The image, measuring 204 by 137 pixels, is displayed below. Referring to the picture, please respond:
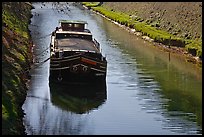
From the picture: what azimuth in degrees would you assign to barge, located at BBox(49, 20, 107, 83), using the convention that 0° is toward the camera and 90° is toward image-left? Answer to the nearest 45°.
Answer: approximately 0°
